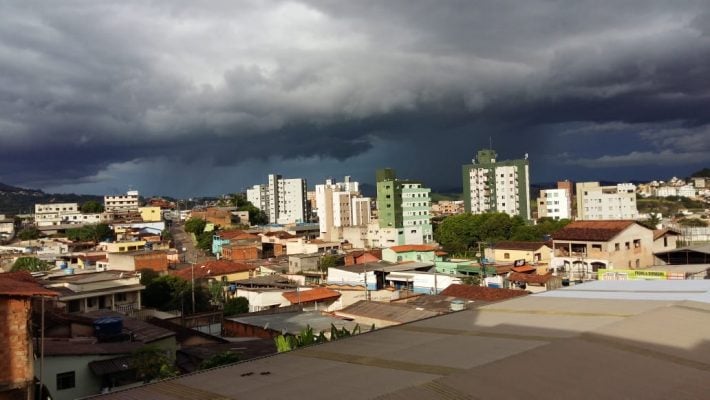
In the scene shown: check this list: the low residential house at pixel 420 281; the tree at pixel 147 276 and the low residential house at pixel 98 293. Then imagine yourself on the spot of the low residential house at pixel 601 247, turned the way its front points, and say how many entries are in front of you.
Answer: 3

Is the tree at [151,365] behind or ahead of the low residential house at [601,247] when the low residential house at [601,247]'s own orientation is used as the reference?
ahead

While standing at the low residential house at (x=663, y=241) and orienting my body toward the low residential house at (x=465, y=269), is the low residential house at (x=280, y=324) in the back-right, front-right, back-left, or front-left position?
front-left

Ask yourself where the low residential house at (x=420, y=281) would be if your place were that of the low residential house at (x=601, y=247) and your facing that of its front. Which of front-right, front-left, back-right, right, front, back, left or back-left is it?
front

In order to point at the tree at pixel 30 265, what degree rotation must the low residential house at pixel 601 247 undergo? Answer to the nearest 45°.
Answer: approximately 45° to its right

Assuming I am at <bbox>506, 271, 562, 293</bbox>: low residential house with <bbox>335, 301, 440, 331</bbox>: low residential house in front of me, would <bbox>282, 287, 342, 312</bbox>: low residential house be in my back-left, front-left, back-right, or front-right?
front-right

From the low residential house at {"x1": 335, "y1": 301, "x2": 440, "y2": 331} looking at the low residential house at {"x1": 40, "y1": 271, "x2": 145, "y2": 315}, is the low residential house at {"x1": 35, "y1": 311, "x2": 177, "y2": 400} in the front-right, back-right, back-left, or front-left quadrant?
front-left

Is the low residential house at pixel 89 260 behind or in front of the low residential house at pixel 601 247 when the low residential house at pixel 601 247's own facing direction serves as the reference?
in front

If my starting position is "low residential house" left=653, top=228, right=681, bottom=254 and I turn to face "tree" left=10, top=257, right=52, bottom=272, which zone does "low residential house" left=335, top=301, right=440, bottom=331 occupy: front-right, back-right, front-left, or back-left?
front-left

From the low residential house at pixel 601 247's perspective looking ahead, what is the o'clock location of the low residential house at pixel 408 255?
the low residential house at pixel 408 255 is roughly at 2 o'clock from the low residential house at pixel 601 247.

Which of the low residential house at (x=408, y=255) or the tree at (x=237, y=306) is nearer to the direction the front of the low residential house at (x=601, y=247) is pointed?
the tree

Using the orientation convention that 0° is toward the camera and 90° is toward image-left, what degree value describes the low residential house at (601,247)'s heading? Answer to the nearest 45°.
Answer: approximately 45°

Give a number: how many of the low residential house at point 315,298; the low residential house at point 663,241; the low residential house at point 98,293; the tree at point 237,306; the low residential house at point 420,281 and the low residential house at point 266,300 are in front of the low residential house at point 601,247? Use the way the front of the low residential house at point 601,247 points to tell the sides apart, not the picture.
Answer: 5

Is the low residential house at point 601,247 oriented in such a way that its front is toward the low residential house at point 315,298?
yes

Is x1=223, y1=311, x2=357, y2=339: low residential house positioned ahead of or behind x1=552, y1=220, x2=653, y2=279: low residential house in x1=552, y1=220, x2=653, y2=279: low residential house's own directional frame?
ahead

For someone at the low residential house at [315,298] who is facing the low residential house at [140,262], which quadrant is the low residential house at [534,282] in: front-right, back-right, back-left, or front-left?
back-right
